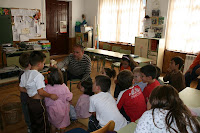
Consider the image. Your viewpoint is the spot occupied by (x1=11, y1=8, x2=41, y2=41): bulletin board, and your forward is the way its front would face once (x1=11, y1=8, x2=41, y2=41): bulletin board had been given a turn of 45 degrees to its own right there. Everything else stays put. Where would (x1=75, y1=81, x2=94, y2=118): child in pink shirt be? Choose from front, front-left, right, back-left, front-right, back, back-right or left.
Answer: front-left

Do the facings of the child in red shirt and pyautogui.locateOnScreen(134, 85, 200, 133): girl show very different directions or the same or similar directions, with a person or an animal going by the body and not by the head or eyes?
same or similar directions

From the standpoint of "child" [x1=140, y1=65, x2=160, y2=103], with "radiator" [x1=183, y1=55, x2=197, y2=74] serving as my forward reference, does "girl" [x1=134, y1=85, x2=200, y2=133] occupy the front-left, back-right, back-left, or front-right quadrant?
back-right

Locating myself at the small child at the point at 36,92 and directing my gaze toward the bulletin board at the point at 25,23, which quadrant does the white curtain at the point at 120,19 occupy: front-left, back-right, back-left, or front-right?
front-right

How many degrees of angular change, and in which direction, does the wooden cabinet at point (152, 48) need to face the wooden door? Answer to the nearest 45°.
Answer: approximately 45° to its right

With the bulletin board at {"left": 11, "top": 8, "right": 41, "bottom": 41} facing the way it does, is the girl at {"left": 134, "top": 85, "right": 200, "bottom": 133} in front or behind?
in front

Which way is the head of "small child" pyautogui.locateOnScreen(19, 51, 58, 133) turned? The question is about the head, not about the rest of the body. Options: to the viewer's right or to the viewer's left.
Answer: to the viewer's right

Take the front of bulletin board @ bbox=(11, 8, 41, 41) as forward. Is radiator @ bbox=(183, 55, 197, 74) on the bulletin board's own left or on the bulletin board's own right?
on the bulletin board's own left

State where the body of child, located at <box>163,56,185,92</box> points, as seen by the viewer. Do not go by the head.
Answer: to the viewer's left

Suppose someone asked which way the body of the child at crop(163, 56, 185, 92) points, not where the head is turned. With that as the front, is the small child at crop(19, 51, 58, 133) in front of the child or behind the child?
in front

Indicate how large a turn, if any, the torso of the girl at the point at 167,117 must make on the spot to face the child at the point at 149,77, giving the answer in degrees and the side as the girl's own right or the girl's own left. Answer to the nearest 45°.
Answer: approximately 45° to the girl's own right

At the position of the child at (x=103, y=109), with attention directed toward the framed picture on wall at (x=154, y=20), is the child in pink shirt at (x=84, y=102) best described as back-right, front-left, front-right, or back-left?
front-left

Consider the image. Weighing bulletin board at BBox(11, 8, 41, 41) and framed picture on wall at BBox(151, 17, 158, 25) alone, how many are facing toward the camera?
2

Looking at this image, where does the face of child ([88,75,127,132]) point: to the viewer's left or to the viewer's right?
to the viewer's left

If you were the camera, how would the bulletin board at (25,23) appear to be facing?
facing the viewer

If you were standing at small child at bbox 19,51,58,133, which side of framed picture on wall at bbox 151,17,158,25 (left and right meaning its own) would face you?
front

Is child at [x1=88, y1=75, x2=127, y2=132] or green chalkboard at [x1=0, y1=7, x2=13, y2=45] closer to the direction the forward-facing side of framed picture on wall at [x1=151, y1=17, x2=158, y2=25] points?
the child

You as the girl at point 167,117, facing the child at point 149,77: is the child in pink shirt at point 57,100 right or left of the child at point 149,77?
left

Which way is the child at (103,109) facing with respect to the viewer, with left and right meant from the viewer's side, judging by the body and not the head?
facing away from the viewer and to the left of the viewer
